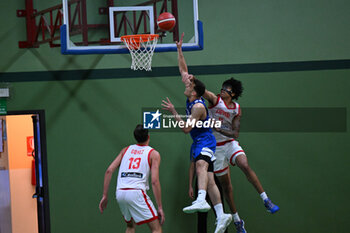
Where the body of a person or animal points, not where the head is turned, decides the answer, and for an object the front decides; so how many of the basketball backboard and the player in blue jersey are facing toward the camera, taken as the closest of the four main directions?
1

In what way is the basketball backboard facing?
toward the camera

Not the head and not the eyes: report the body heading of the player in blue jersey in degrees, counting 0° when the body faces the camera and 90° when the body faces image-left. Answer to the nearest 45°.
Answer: approximately 90°

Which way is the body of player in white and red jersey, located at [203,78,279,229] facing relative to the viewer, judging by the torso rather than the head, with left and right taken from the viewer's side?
facing the viewer and to the left of the viewer
